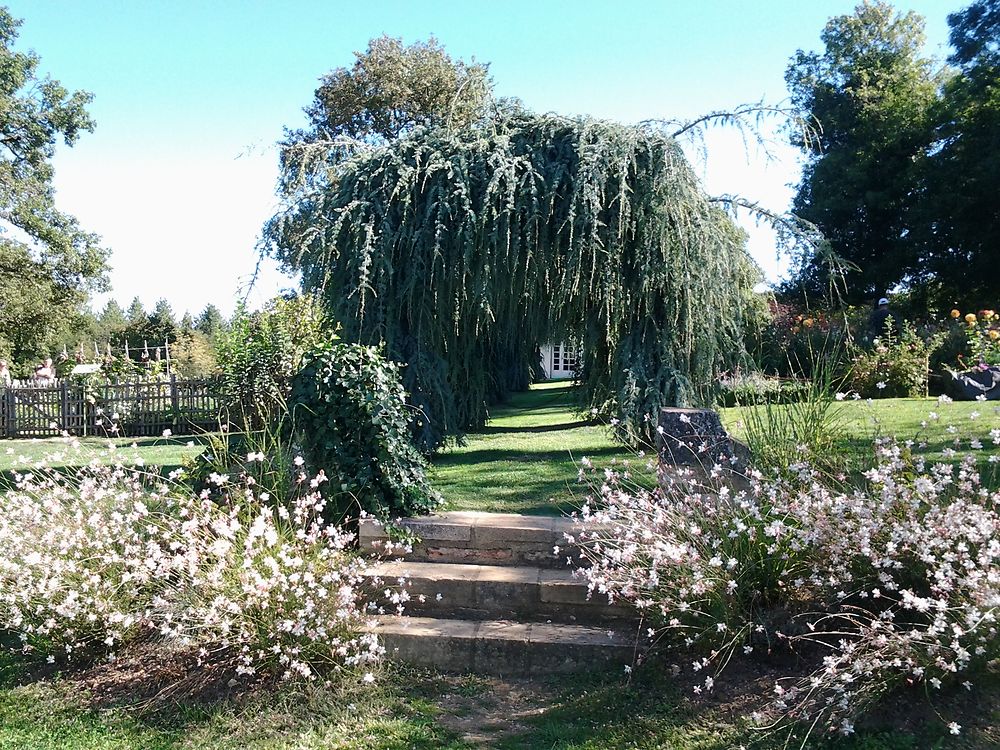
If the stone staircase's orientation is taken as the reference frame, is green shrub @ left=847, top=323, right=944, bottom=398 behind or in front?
behind

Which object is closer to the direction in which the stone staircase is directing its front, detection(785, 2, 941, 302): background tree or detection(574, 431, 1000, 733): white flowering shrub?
the white flowering shrub

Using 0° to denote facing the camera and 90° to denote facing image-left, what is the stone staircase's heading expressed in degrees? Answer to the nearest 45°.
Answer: approximately 0°

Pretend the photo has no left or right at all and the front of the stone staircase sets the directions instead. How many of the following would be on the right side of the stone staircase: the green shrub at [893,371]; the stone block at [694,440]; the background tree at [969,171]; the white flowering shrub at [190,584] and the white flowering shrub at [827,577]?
1

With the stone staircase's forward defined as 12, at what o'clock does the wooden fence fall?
The wooden fence is roughly at 5 o'clock from the stone staircase.

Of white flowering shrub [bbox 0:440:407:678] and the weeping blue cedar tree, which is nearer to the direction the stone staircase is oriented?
the white flowering shrub

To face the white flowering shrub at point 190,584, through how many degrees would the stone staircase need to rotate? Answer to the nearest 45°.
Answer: approximately 90° to its right

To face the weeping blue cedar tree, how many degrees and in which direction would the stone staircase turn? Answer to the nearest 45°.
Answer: approximately 180°

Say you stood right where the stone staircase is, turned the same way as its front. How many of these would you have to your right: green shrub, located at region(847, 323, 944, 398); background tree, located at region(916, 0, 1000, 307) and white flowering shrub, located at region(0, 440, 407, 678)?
1

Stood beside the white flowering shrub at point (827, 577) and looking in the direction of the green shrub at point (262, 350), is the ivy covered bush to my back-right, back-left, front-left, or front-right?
front-left

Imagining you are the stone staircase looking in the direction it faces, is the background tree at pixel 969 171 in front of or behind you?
behind

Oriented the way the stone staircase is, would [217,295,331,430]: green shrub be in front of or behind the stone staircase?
behind

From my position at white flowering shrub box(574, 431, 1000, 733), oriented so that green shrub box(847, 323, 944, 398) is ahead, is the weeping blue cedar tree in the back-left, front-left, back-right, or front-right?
front-left
